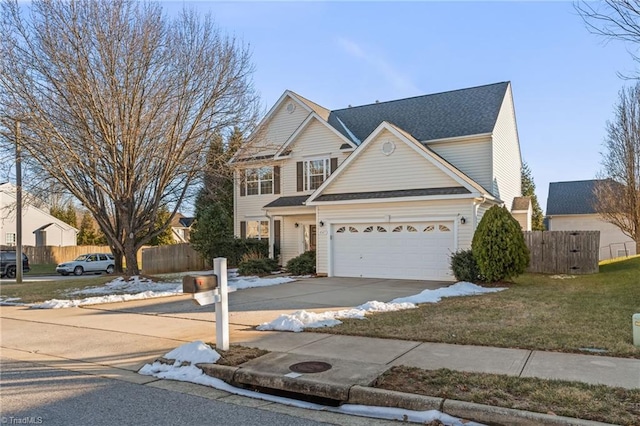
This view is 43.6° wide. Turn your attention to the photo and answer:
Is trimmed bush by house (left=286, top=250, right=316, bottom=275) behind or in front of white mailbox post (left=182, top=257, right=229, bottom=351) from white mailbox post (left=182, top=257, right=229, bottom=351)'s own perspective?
behind

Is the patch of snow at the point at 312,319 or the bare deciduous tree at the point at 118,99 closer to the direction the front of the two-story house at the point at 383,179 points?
the patch of snow

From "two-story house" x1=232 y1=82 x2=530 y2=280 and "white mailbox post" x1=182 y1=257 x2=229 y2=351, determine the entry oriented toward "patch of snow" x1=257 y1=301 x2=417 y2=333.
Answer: the two-story house

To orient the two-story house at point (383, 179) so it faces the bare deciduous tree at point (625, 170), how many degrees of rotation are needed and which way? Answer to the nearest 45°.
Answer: approximately 135° to its left

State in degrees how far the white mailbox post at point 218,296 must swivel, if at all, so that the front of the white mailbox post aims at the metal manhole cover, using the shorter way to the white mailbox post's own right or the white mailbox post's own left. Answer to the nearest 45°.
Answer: approximately 90° to the white mailbox post's own left

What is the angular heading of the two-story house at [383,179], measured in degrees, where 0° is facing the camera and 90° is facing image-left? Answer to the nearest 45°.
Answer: approximately 0°

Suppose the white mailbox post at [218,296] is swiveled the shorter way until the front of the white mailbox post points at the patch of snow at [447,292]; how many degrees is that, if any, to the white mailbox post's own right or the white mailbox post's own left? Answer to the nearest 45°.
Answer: approximately 180°

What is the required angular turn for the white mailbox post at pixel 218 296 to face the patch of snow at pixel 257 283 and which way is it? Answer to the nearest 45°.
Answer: approximately 135° to its right

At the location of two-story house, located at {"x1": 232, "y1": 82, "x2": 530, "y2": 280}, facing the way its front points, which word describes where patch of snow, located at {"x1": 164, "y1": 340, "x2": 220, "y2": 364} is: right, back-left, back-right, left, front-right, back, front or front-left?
front

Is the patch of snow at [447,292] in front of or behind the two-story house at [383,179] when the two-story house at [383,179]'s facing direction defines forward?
in front

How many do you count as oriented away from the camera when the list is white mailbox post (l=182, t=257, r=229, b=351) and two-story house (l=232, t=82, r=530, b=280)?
0
